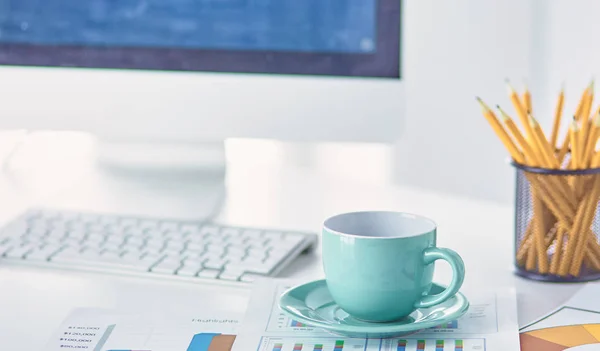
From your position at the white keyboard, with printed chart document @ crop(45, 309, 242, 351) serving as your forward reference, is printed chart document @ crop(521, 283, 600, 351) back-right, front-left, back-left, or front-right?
front-left

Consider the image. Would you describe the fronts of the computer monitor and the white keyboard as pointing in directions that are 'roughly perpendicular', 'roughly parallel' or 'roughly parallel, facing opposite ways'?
roughly parallel

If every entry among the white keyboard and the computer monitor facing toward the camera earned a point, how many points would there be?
2

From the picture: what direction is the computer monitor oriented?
toward the camera

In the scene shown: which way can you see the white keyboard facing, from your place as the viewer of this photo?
facing the viewer

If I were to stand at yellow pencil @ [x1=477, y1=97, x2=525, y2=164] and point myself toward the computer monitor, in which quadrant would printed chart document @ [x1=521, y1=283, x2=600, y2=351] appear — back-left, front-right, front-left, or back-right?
back-left
